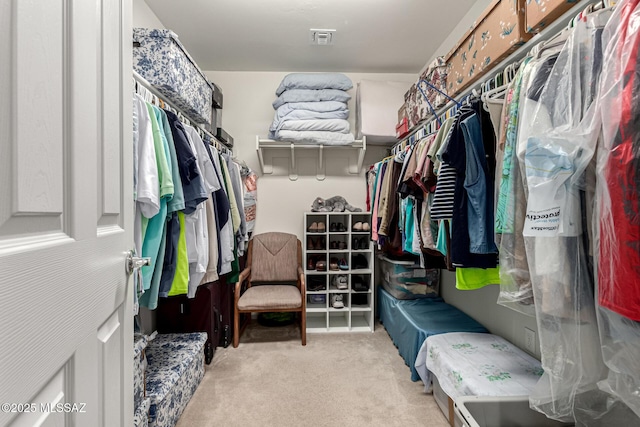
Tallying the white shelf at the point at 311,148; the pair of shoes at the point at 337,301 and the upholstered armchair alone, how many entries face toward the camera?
3

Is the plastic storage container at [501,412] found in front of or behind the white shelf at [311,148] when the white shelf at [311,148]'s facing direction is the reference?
in front

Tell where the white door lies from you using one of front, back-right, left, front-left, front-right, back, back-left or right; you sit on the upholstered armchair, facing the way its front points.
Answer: front

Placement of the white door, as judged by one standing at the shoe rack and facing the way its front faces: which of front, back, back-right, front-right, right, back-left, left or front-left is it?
front

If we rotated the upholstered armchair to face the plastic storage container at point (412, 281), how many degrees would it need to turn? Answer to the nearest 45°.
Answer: approximately 45° to its left

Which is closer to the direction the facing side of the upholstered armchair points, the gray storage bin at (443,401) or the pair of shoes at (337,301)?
the gray storage bin

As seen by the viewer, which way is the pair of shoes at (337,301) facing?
toward the camera

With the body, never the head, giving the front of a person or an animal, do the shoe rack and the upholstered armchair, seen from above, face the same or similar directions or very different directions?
same or similar directions

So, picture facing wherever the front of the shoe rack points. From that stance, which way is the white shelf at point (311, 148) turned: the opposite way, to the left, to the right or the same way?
the same way

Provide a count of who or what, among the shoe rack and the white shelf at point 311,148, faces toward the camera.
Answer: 2

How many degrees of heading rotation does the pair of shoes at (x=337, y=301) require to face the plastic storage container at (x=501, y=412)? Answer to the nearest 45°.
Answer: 0° — it already faces it

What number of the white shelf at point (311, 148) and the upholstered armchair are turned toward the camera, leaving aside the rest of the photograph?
2
